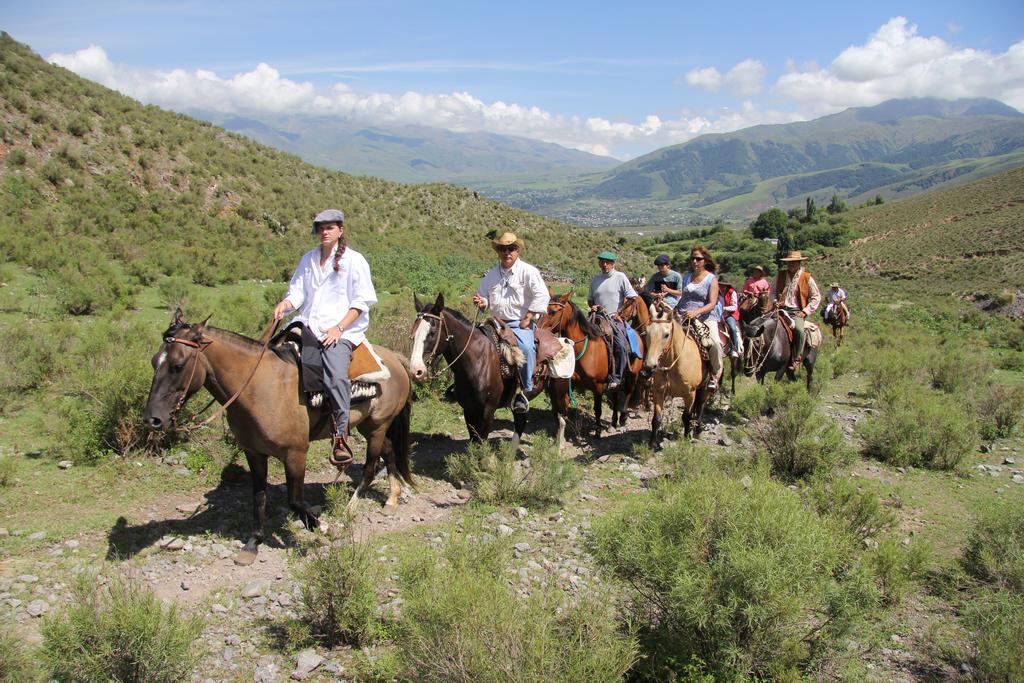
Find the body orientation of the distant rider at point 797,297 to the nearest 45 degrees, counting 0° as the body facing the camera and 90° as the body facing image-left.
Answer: approximately 45°

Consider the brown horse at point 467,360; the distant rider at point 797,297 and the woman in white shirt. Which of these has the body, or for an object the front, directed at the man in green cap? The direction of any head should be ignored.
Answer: the distant rider

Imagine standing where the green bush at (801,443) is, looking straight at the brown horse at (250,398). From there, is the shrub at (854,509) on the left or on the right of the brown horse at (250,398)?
left

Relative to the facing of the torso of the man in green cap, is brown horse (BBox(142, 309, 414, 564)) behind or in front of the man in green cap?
in front

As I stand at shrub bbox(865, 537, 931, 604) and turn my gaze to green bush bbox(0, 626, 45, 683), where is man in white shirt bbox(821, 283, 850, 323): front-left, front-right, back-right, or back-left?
back-right

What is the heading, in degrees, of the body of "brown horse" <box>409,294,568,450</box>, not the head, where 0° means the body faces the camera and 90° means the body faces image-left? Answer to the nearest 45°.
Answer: approximately 45°

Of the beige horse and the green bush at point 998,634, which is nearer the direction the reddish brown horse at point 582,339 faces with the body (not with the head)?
the green bush

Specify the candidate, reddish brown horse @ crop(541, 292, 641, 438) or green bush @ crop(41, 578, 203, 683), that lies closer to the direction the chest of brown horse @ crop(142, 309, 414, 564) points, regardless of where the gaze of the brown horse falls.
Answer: the green bush

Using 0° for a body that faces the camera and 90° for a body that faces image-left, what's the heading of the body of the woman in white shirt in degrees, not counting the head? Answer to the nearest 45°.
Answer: approximately 45°

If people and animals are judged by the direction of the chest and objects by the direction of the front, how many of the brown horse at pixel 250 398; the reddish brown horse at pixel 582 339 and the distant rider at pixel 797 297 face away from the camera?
0

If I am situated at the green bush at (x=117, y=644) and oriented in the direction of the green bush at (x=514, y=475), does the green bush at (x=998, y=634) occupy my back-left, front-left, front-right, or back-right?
front-right

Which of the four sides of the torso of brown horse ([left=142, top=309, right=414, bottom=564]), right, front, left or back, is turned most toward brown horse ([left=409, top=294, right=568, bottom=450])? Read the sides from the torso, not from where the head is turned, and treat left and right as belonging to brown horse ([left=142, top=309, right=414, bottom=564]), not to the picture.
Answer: back

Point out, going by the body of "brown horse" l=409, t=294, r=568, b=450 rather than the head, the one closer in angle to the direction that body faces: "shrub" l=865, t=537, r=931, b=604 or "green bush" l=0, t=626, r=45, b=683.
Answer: the green bush

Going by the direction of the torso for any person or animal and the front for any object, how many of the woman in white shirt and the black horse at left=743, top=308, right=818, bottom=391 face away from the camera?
0

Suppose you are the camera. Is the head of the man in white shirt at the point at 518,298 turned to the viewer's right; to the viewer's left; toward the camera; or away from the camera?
toward the camera

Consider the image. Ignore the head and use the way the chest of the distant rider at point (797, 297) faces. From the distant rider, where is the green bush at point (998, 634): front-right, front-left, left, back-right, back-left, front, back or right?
front-left

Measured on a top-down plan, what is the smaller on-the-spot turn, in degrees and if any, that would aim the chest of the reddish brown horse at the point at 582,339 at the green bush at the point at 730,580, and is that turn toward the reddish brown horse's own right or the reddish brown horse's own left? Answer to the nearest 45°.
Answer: approximately 45° to the reddish brown horse's own left

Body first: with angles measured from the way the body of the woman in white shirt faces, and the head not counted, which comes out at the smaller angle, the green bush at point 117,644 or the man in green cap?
the green bush

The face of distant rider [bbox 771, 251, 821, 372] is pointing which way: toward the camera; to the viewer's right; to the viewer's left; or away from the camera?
toward the camera

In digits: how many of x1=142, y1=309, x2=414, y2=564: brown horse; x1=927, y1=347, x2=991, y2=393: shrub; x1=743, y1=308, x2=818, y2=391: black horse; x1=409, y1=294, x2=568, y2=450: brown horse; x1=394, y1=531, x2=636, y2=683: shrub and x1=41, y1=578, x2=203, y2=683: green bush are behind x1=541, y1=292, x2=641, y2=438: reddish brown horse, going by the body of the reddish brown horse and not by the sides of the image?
2
